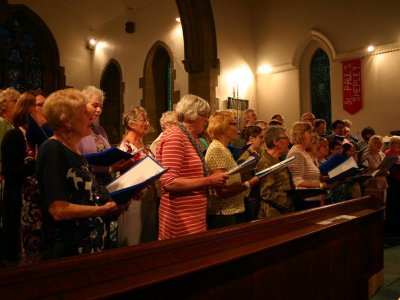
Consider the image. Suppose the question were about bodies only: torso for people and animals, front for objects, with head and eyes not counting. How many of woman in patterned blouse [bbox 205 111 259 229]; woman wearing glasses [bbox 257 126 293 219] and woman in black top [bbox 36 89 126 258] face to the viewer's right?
3

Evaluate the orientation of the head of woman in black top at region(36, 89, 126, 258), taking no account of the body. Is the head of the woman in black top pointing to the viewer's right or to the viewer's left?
to the viewer's right

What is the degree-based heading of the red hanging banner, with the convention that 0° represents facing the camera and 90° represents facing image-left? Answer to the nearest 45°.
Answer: approximately 45°

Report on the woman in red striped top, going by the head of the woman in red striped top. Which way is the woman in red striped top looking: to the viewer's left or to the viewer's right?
to the viewer's right

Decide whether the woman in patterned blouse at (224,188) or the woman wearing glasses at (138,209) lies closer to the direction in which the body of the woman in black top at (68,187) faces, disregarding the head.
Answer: the woman in patterned blouse

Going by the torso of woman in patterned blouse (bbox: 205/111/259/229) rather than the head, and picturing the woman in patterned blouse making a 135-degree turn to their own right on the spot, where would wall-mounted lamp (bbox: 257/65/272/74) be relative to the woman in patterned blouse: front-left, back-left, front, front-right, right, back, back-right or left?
back-right

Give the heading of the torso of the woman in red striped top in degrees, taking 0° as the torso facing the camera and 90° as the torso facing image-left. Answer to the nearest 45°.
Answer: approximately 270°

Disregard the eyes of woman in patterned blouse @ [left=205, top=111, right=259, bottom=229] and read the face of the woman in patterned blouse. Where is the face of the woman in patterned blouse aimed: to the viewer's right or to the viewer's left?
to the viewer's right

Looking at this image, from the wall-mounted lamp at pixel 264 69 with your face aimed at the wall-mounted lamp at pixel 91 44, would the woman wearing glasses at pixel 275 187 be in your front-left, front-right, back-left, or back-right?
front-left

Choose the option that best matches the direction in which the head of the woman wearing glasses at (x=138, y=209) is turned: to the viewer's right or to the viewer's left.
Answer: to the viewer's right

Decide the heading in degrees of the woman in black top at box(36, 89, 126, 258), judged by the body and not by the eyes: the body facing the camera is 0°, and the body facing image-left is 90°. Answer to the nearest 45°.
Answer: approximately 270°

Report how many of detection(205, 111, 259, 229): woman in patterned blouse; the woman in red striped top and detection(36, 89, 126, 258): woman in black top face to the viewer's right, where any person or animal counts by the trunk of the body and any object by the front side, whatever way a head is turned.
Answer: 3
